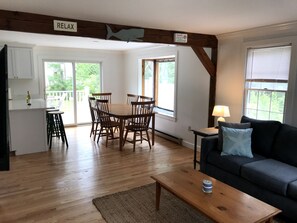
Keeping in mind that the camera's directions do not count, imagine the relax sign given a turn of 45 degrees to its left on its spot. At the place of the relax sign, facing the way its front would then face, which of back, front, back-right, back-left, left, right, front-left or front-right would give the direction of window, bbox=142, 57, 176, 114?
left

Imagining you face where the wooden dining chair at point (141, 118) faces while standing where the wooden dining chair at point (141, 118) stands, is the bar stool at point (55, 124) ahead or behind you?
ahead

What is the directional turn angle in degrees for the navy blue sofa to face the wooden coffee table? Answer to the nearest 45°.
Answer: approximately 45° to its left

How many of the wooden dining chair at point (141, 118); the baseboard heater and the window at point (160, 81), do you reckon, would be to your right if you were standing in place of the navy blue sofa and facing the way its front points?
3

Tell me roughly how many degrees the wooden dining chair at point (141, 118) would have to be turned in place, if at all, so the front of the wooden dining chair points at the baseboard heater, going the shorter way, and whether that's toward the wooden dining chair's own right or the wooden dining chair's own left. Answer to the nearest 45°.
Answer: approximately 90° to the wooden dining chair's own right

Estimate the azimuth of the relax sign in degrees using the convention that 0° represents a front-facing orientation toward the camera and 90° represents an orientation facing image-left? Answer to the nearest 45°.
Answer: approximately 0°

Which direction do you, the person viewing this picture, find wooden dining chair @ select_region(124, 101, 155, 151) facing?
facing away from the viewer and to the left of the viewer

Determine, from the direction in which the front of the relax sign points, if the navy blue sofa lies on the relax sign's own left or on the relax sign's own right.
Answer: on the relax sign's own left

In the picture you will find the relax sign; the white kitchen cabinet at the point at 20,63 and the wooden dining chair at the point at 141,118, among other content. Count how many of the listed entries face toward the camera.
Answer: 2

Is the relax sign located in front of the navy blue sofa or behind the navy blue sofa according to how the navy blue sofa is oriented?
in front

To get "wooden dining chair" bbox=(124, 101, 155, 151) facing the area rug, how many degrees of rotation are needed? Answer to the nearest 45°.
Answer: approximately 135° to its left

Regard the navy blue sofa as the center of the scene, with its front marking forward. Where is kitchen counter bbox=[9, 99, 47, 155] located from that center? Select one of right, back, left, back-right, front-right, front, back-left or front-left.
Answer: front-right

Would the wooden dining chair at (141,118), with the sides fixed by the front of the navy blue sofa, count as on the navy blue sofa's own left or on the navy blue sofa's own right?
on the navy blue sofa's own right

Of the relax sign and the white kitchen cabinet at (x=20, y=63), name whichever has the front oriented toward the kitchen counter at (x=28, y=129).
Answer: the white kitchen cabinet

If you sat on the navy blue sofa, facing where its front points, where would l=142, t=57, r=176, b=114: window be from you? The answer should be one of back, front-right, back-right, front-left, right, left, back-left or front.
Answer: right
